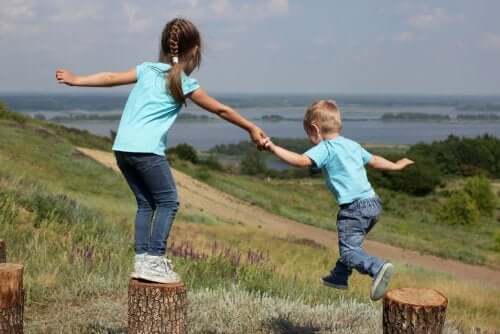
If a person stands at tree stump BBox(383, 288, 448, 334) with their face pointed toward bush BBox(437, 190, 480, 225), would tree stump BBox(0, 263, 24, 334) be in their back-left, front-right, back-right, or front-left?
back-left

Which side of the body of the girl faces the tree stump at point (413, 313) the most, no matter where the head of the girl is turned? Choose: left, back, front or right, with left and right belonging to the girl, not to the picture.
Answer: right

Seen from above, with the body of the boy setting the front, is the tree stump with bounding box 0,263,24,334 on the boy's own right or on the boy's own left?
on the boy's own left

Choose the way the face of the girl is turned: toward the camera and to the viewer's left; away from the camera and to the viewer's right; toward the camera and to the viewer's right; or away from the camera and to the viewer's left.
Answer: away from the camera and to the viewer's right

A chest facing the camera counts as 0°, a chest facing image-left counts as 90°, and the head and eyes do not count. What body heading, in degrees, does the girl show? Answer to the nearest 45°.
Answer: approximately 225°

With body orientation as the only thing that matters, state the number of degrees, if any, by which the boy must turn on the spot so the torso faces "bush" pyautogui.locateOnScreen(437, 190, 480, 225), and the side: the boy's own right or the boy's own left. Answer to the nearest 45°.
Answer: approximately 45° to the boy's own right
